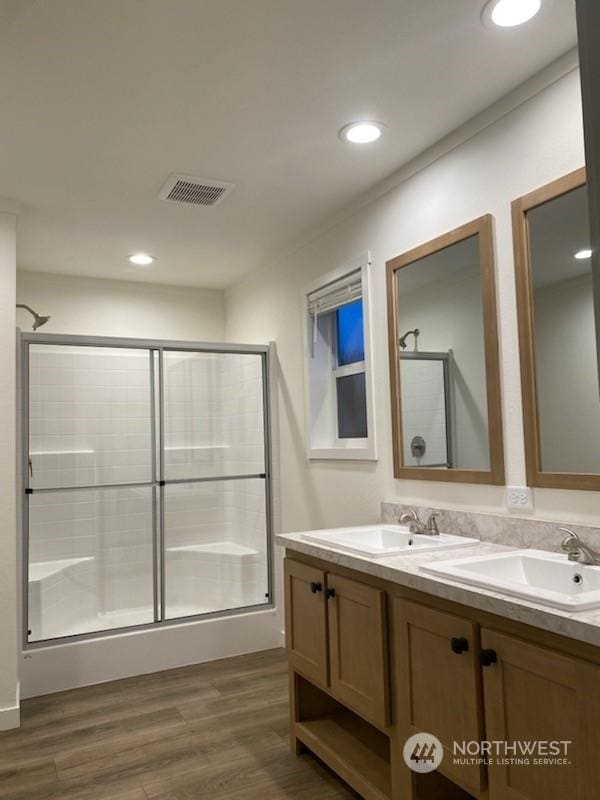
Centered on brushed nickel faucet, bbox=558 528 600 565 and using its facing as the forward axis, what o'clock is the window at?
The window is roughly at 3 o'clock from the brushed nickel faucet.

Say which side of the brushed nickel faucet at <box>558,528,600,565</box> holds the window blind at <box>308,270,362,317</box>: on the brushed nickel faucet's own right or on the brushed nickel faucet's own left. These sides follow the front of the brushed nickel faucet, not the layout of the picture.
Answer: on the brushed nickel faucet's own right

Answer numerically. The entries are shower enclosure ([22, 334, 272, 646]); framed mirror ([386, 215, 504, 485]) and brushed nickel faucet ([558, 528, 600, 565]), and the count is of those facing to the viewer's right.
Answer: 0

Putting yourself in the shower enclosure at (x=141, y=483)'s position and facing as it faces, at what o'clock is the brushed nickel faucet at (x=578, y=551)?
The brushed nickel faucet is roughly at 11 o'clock from the shower enclosure.

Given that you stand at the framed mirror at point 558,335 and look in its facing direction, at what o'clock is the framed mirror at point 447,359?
the framed mirror at point 447,359 is roughly at 3 o'clock from the framed mirror at point 558,335.

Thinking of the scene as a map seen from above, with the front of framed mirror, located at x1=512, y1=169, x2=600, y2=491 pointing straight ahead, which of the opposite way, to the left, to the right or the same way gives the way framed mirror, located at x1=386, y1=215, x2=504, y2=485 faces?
the same way

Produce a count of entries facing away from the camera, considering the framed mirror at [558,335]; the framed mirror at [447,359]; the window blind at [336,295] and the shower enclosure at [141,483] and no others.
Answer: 0

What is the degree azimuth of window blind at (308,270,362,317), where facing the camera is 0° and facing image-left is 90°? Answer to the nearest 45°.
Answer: approximately 45°

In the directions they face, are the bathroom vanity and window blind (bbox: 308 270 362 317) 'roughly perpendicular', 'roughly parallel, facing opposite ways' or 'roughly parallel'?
roughly parallel

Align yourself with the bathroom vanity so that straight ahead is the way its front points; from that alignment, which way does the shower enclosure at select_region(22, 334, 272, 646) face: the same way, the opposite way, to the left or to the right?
to the left

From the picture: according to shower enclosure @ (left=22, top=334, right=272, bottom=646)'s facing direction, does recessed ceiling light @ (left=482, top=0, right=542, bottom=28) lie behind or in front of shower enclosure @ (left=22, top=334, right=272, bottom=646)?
in front

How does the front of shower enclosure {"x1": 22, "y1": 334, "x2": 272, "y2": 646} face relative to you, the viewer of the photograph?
facing the viewer

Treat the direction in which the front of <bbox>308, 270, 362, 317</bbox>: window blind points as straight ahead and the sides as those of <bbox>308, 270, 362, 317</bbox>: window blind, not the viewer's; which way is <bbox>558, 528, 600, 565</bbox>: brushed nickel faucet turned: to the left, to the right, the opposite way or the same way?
the same way

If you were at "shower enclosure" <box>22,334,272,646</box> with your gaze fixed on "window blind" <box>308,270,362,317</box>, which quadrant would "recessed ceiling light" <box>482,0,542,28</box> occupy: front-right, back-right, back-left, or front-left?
front-right

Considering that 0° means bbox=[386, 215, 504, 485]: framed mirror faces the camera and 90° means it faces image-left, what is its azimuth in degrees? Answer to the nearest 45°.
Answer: approximately 45°

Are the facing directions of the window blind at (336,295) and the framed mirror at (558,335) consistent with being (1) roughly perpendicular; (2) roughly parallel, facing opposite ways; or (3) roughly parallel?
roughly parallel

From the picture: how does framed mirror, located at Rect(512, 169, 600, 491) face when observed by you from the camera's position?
facing the viewer and to the left of the viewer

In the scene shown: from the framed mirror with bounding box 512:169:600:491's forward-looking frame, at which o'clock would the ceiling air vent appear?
The ceiling air vent is roughly at 2 o'clock from the framed mirror.

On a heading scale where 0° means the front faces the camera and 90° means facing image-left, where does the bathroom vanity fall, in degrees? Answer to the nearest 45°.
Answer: approximately 45°
